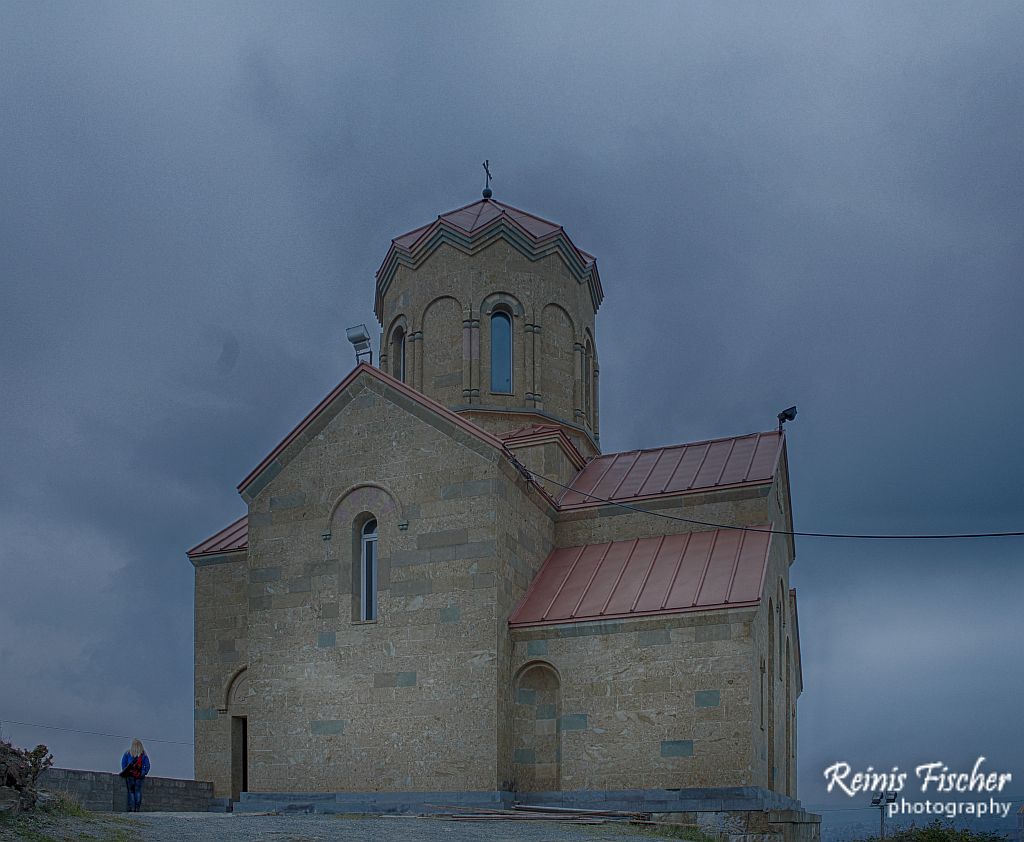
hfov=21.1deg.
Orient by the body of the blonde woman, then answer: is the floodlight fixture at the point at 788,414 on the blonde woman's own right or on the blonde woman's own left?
on the blonde woman's own right

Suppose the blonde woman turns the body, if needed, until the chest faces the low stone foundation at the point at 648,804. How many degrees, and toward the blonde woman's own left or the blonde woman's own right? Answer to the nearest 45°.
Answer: approximately 135° to the blonde woman's own right

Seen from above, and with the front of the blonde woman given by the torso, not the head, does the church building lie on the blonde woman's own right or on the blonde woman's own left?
on the blonde woman's own right

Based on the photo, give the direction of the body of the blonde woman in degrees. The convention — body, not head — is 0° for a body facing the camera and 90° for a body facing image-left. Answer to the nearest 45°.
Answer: approximately 180°
